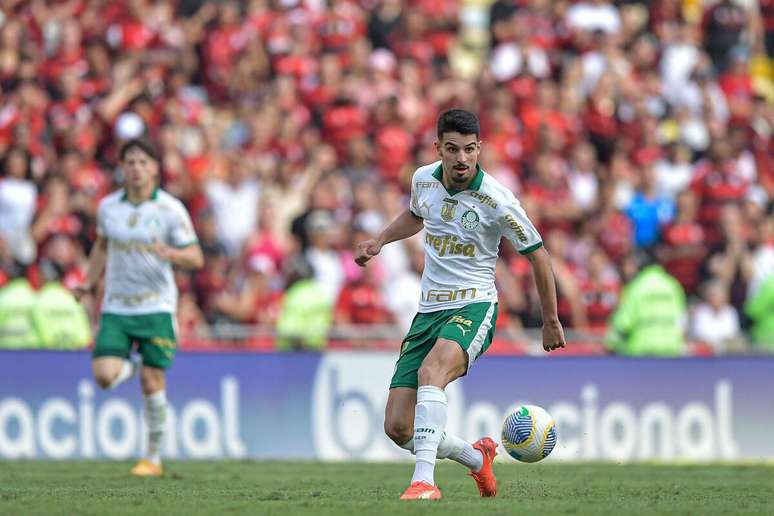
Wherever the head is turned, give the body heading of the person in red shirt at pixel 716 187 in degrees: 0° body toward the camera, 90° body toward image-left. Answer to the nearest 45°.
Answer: approximately 0°

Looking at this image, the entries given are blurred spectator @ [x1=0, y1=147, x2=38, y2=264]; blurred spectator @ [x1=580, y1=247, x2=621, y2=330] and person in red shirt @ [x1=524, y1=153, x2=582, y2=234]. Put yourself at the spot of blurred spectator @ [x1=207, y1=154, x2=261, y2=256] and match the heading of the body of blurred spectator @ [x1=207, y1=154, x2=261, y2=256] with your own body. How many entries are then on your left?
2

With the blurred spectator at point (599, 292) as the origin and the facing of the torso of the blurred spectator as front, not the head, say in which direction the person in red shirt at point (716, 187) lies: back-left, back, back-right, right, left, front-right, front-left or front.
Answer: back-left

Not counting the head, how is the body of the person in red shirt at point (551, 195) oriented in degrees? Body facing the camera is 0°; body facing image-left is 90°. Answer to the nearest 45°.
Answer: approximately 0°

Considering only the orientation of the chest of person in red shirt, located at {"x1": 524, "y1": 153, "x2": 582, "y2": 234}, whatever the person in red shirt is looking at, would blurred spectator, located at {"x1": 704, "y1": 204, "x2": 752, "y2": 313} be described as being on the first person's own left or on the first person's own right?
on the first person's own left
